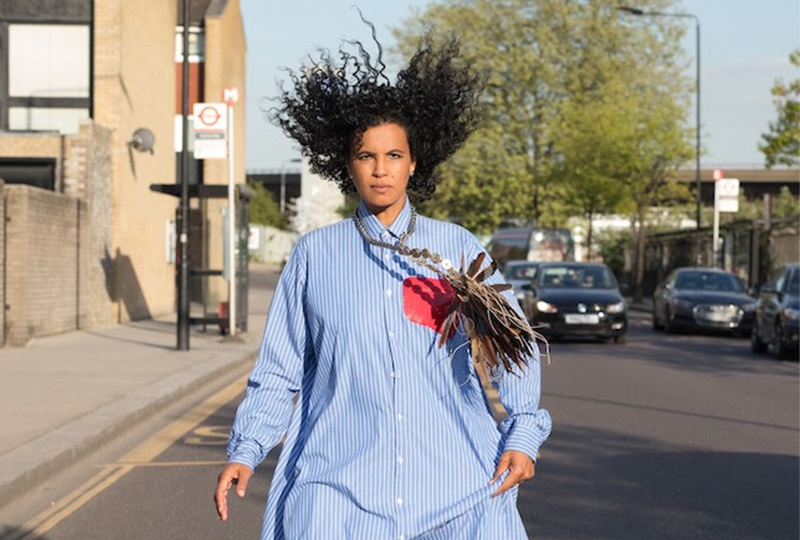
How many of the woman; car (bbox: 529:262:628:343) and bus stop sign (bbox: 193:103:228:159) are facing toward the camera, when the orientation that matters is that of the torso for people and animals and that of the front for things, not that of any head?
3

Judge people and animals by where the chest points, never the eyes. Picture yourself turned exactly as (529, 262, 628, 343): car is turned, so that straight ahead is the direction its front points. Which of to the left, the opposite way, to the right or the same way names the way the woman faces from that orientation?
the same way

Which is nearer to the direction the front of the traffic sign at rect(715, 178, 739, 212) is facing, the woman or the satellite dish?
the woman

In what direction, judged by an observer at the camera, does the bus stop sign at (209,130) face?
facing the viewer

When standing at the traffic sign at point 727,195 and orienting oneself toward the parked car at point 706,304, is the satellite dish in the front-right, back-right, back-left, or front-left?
front-right

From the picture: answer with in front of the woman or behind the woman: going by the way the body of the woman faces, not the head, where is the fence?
behind

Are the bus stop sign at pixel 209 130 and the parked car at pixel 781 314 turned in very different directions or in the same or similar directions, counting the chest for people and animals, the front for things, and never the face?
same or similar directions

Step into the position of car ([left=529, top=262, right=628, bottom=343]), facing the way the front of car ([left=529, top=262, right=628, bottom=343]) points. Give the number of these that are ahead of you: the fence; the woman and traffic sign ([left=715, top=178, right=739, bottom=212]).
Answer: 1

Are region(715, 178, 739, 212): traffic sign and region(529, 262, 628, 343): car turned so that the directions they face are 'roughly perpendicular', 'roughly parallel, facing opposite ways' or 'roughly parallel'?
roughly parallel

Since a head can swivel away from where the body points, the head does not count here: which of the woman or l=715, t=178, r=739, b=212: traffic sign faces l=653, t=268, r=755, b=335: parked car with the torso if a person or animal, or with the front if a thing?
the traffic sign

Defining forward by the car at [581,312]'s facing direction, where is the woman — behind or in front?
in front

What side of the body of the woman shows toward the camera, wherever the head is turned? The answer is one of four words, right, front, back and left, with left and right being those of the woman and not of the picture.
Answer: front

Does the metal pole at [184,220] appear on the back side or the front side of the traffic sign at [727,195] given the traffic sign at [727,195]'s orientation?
on the front side

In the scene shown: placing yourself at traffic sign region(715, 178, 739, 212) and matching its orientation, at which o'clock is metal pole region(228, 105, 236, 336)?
The metal pole is roughly at 1 o'clock from the traffic sign.

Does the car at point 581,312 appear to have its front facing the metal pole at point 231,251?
no

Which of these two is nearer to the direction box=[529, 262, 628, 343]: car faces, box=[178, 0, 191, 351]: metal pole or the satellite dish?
the metal pole

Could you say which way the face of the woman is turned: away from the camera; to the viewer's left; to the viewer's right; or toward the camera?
toward the camera
